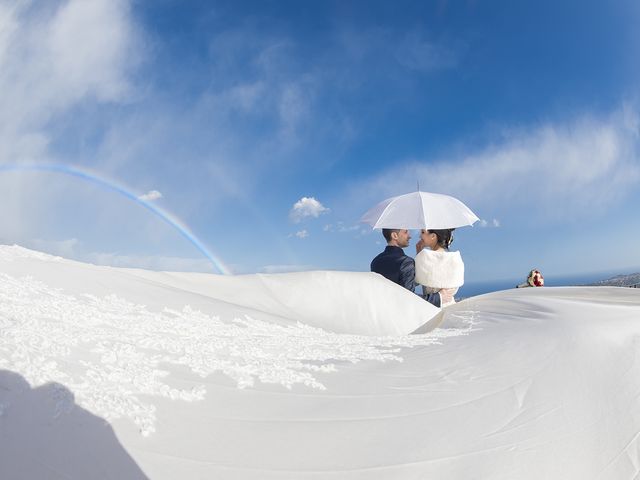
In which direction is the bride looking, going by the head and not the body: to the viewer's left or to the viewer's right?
to the viewer's left

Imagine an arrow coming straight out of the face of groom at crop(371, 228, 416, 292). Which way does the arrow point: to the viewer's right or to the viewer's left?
to the viewer's right

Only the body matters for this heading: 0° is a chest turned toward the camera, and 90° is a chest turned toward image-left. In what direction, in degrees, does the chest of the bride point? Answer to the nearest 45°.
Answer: approximately 180°
